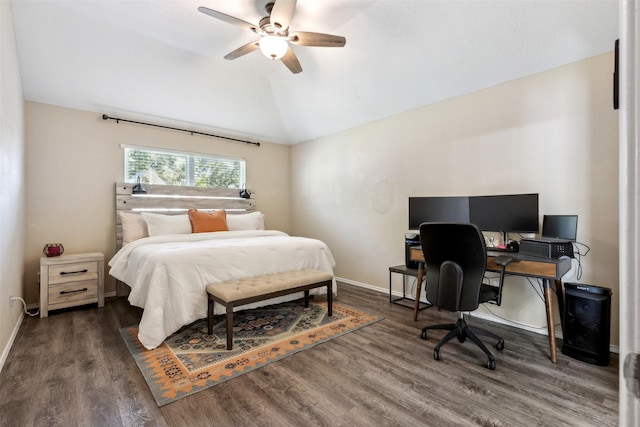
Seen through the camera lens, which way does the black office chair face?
facing away from the viewer and to the right of the viewer

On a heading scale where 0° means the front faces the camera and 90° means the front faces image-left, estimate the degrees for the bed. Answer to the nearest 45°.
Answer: approximately 315°

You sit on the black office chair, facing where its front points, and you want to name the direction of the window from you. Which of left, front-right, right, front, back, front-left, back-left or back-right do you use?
back-left

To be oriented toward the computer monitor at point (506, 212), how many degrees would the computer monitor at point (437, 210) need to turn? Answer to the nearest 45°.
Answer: approximately 45° to its left
